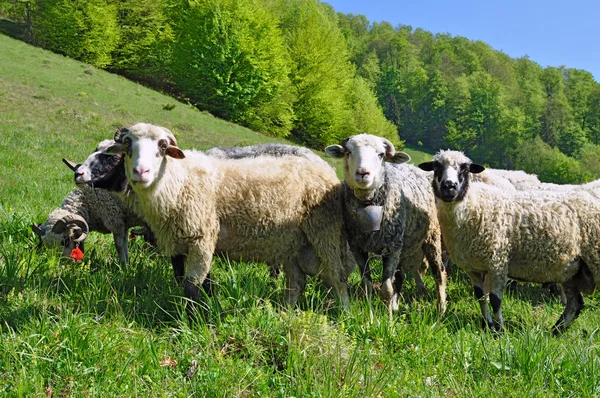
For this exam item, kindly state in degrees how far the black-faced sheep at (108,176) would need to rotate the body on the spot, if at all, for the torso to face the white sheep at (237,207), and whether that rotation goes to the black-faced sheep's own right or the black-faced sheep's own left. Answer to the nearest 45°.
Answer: approximately 135° to the black-faced sheep's own left

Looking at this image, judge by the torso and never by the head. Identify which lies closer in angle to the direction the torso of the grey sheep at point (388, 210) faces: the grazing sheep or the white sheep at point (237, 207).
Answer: the white sheep

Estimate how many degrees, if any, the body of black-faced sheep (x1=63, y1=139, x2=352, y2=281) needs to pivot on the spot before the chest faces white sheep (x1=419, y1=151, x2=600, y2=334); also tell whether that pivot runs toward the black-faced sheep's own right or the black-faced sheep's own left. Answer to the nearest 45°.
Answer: approximately 180°

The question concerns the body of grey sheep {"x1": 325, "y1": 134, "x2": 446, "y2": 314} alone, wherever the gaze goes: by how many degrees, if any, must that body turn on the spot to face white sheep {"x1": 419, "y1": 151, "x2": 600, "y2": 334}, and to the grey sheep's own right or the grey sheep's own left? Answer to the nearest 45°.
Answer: approximately 135° to the grey sheep's own left

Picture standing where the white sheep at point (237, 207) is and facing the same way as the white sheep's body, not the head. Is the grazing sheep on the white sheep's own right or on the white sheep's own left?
on the white sheep's own right

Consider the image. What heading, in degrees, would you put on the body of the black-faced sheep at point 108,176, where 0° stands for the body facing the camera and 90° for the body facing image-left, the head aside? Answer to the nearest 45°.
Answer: approximately 90°

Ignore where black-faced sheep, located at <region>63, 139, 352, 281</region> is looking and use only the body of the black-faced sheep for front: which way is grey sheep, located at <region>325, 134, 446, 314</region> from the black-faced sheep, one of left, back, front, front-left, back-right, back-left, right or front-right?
back

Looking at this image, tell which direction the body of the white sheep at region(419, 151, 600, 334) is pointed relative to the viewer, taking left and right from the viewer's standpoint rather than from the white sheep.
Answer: facing to the left of the viewer

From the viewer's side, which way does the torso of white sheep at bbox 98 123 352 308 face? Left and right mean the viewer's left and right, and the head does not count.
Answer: facing to the left of the viewer
